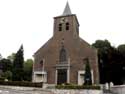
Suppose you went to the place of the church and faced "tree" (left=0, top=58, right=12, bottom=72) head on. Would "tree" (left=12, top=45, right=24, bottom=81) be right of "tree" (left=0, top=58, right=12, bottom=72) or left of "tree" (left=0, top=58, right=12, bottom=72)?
left

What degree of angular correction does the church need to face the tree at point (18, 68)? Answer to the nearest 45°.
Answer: approximately 90° to its right

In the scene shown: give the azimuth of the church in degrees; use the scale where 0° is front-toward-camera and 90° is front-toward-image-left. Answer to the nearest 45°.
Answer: approximately 0°

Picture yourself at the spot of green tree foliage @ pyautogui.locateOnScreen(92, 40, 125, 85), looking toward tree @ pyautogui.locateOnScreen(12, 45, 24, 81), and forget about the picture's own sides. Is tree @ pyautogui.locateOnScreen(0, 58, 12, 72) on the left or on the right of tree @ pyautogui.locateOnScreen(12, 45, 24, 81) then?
right

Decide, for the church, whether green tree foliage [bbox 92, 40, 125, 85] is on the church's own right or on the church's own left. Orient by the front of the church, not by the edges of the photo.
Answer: on the church's own left

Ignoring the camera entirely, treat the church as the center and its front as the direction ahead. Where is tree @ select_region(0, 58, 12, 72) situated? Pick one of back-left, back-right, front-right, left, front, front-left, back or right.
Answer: back-right
